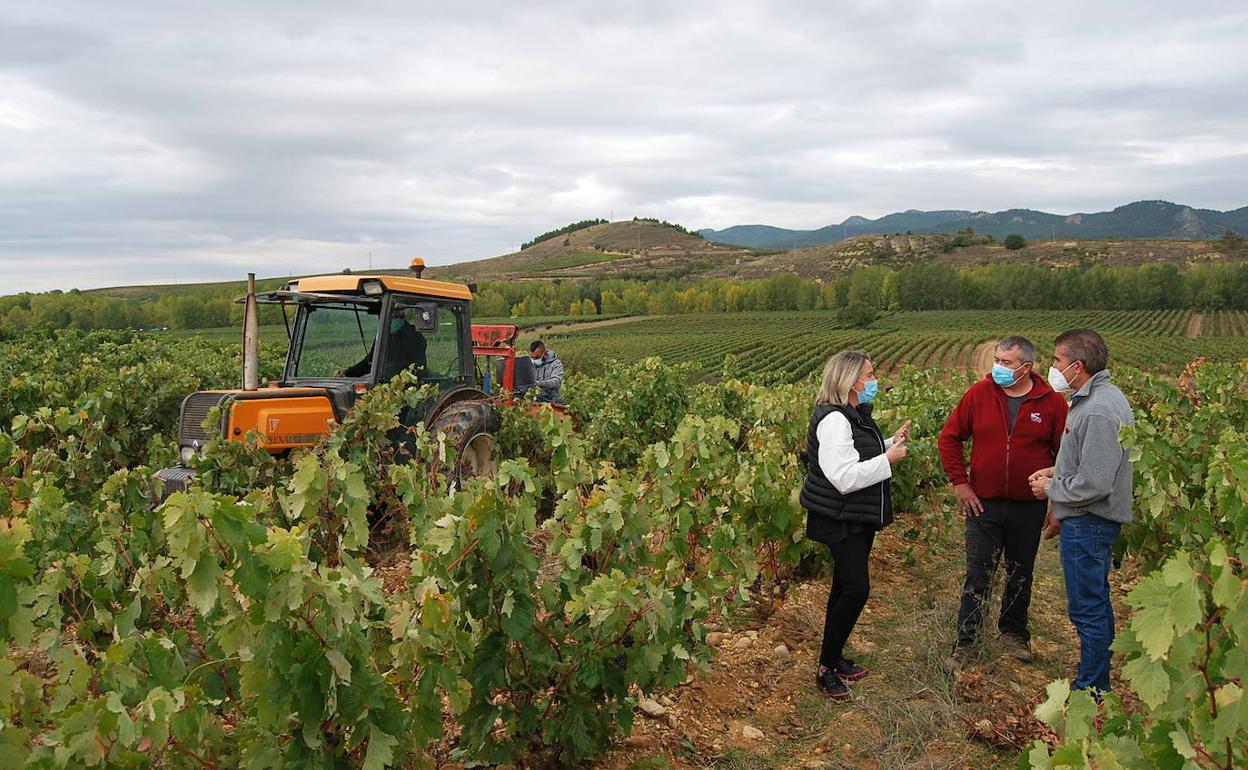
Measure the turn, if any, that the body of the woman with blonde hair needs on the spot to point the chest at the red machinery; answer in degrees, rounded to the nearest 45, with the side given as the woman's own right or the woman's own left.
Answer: approximately 135° to the woman's own left

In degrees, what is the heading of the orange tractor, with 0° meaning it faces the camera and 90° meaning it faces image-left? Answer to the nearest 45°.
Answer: approximately 45°

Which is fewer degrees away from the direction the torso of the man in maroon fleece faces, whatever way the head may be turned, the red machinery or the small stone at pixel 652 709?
the small stone

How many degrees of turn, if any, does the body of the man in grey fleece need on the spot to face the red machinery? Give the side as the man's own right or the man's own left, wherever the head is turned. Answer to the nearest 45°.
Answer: approximately 45° to the man's own right

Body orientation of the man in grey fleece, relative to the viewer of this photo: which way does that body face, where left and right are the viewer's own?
facing to the left of the viewer

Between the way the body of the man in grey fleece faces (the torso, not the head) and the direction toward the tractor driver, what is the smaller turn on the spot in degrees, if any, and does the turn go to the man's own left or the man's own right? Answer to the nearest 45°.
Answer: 0° — they already face them

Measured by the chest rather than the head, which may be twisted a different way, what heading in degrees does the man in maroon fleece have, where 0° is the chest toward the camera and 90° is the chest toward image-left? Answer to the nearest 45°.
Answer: approximately 0°

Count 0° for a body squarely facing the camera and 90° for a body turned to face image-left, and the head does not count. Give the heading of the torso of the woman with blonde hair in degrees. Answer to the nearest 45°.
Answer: approximately 270°

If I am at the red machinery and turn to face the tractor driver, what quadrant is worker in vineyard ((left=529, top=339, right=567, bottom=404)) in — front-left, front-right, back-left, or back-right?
back-left

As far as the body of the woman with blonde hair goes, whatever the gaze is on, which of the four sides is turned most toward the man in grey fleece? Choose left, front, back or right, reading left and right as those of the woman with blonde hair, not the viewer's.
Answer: front

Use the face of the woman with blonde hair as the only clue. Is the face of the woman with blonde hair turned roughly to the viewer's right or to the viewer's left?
to the viewer's right

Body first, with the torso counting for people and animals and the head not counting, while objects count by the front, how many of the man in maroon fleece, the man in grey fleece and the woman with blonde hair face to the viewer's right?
1

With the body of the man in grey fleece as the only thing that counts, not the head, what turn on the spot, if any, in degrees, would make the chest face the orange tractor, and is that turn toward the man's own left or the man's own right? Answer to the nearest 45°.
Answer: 0° — they already face it

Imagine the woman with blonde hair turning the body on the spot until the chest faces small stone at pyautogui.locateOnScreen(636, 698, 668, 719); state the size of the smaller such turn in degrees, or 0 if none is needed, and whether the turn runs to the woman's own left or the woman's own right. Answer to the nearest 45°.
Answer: approximately 135° to the woman's own right

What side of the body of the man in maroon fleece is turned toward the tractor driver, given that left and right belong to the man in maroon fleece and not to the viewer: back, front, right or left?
right

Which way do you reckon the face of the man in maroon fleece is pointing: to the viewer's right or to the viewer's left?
to the viewer's left
